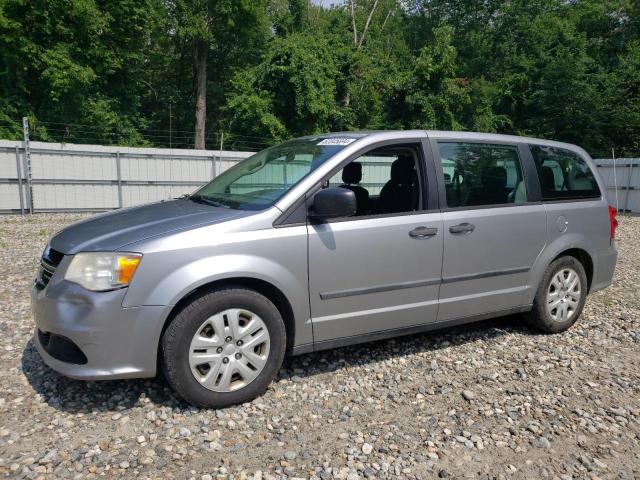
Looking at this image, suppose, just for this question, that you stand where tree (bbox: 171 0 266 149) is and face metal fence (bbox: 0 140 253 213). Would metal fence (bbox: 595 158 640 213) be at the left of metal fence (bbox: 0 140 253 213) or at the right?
left

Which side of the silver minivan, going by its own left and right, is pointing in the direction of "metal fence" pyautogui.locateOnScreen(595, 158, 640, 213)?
back

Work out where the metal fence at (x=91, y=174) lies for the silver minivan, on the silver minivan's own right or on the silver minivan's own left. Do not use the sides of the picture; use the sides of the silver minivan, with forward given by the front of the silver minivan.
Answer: on the silver minivan's own right

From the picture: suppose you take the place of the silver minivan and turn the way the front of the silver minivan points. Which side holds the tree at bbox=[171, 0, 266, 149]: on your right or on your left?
on your right

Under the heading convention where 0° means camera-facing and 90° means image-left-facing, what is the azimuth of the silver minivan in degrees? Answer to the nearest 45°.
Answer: approximately 45°
